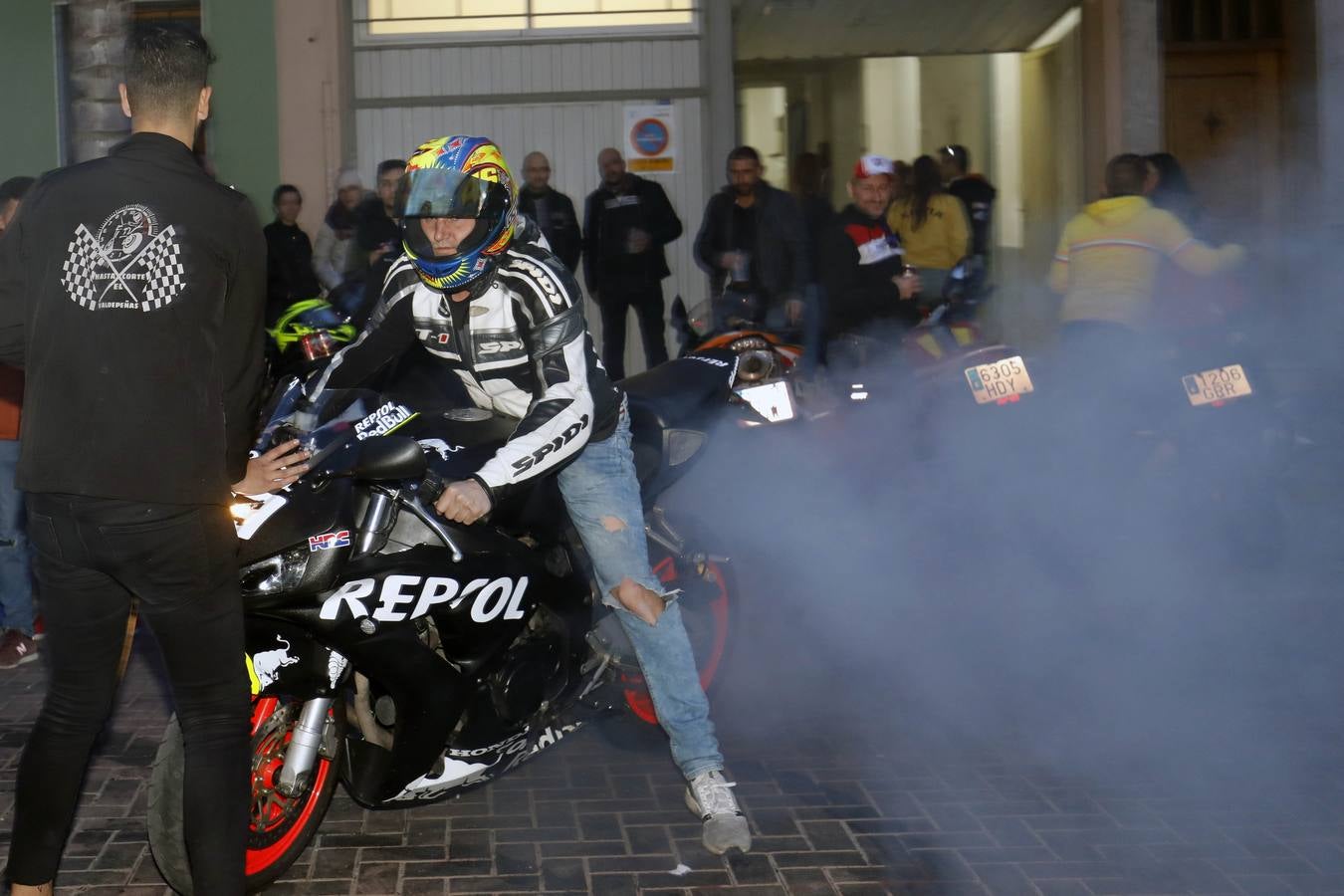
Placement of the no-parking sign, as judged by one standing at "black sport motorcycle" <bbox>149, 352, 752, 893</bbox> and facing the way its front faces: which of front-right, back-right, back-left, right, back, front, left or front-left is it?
back-right

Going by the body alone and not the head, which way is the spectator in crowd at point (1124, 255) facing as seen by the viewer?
away from the camera

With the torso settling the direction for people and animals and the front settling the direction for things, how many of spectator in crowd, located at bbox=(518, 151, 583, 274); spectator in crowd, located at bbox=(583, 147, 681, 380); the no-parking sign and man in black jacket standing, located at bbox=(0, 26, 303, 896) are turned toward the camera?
3

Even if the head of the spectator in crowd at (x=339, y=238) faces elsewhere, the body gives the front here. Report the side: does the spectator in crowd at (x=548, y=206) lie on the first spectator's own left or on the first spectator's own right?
on the first spectator's own left

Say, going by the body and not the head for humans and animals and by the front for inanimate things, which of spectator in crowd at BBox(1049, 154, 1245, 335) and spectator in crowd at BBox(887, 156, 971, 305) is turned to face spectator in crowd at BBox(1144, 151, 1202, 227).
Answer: spectator in crowd at BBox(1049, 154, 1245, 335)

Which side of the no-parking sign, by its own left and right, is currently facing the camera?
front

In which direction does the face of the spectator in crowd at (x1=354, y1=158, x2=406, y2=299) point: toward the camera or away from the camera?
toward the camera

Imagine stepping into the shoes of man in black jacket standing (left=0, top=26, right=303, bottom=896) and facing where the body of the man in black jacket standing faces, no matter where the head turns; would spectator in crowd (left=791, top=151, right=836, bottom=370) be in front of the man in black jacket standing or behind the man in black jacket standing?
in front

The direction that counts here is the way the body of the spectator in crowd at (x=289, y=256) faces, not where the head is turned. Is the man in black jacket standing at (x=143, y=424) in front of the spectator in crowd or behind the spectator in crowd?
in front
